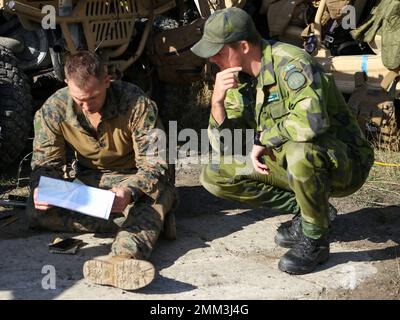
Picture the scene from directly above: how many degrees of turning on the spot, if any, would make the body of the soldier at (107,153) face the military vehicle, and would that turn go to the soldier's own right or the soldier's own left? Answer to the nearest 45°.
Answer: approximately 180°

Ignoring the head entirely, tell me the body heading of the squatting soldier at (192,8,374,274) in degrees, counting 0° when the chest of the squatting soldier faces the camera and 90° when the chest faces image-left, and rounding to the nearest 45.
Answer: approximately 45°

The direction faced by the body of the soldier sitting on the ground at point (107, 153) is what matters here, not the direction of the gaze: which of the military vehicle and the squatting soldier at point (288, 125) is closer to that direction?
the squatting soldier

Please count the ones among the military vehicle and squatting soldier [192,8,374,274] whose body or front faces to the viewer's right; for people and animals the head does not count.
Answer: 0

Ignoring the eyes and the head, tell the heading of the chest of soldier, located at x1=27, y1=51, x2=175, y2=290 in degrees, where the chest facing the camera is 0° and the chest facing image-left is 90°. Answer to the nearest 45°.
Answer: approximately 0°

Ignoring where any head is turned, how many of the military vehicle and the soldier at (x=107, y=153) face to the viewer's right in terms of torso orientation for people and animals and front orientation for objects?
0

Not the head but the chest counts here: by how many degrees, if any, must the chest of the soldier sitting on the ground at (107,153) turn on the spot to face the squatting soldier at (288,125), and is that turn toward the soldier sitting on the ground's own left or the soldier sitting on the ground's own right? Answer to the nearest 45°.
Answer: approximately 45° to the soldier sitting on the ground's own left

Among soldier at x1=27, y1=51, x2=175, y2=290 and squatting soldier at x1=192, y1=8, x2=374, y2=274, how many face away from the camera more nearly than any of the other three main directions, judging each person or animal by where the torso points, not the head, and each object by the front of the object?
0
